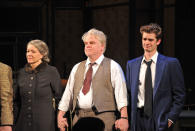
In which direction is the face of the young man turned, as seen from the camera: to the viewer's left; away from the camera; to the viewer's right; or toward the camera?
toward the camera

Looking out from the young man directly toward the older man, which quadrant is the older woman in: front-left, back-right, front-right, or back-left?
front-right

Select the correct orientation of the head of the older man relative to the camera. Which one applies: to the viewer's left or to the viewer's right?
to the viewer's left

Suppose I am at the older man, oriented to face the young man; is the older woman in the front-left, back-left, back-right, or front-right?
back-left

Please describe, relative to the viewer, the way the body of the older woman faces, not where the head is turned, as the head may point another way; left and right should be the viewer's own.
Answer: facing the viewer and to the left of the viewer

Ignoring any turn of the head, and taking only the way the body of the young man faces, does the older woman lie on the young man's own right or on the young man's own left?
on the young man's own right

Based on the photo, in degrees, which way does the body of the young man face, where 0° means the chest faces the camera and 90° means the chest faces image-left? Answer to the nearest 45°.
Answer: approximately 45°

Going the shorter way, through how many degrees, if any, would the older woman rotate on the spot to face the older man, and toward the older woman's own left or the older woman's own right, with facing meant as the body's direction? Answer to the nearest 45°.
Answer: approximately 90° to the older woman's own left

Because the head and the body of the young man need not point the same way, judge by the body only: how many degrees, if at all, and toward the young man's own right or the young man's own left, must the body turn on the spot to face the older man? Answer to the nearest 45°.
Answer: approximately 45° to the young man's own right

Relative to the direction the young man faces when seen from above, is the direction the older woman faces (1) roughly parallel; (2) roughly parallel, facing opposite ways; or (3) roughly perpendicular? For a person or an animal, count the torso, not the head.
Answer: roughly parallel

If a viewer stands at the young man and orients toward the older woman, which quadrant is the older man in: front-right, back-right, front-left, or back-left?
front-left

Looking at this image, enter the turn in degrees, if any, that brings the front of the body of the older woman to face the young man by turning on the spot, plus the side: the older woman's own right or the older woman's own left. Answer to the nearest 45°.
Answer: approximately 90° to the older woman's own left

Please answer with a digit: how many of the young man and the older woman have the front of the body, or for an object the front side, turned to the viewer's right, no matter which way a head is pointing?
0
